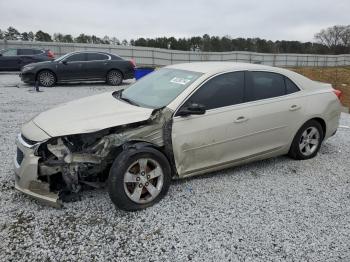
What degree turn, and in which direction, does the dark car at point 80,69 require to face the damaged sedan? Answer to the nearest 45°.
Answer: approximately 90° to its left

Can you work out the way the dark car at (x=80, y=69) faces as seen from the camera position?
facing to the left of the viewer

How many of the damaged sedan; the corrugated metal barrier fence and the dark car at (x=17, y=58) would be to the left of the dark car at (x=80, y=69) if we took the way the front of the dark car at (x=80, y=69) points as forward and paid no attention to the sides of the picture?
1

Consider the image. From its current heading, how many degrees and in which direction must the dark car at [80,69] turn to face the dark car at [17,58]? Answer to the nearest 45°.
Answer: approximately 45° to its right

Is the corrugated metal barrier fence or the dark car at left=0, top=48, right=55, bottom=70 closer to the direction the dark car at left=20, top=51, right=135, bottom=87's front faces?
the dark car

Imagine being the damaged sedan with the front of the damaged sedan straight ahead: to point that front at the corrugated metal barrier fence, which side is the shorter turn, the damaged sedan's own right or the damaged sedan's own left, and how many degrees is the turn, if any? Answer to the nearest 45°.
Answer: approximately 135° to the damaged sedan's own right

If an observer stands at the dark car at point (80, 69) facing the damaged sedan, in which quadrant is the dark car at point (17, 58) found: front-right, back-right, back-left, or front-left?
back-right

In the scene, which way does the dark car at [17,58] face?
to the viewer's left

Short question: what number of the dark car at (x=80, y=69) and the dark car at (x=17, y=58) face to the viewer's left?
2

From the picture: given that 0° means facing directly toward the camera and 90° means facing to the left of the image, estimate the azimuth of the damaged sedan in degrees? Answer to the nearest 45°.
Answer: approximately 45°

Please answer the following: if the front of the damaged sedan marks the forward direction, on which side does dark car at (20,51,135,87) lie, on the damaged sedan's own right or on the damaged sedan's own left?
on the damaged sedan's own right

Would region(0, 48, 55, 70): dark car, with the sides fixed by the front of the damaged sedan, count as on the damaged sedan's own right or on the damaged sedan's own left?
on the damaged sedan's own right
